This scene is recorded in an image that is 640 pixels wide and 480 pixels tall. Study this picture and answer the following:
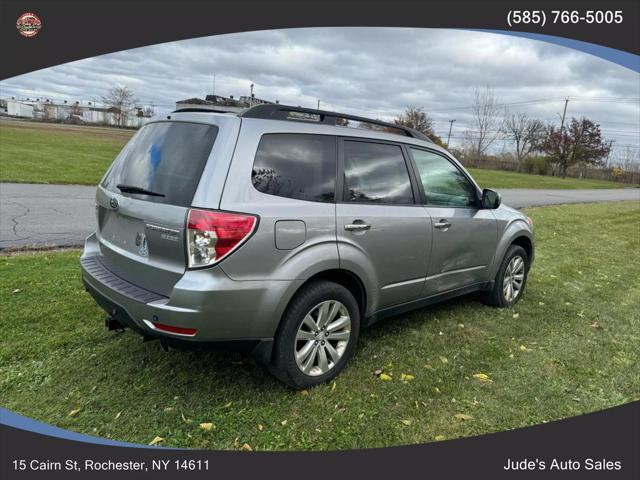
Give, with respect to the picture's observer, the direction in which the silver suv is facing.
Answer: facing away from the viewer and to the right of the viewer
